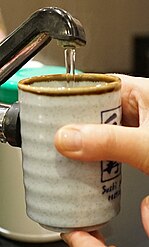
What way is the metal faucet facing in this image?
to the viewer's right
